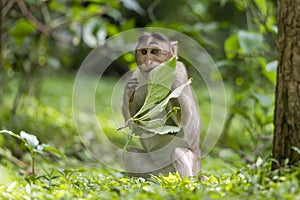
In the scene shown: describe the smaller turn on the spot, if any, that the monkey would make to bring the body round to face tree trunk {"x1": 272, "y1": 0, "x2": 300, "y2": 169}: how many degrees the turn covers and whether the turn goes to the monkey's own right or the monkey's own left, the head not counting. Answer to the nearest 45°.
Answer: approximately 90° to the monkey's own left

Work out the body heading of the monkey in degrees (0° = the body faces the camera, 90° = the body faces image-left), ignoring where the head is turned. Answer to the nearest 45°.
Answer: approximately 45°

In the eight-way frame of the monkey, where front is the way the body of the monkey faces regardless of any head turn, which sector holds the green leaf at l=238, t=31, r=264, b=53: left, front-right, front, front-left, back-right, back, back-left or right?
back
